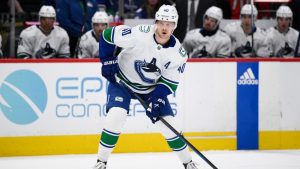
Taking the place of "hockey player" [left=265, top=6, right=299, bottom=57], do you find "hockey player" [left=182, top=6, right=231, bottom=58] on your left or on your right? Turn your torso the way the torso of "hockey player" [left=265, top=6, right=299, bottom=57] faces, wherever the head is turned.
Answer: on your right

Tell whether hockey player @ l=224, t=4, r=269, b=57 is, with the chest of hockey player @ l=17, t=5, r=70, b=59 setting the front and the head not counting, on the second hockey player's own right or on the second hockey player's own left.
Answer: on the second hockey player's own left

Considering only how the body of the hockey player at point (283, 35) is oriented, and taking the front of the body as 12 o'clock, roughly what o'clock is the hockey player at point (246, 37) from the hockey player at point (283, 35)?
the hockey player at point (246, 37) is roughly at 2 o'clock from the hockey player at point (283, 35).

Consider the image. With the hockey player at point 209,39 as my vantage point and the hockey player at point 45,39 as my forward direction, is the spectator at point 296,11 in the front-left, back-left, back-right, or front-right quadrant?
back-right

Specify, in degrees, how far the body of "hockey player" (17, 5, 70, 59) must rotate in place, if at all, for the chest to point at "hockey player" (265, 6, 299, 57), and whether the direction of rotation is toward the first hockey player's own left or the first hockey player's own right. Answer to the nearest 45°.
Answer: approximately 90° to the first hockey player's own left

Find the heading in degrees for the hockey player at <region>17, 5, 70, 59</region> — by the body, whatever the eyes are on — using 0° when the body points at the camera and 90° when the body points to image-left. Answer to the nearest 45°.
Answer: approximately 0°

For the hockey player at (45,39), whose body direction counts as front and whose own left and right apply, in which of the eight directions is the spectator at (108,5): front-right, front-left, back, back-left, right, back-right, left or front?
back-left
